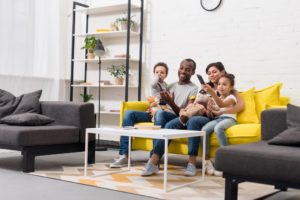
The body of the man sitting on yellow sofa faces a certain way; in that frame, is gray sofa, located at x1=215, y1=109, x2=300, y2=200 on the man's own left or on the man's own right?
on the man's own left

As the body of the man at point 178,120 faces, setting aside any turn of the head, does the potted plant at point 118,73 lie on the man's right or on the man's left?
on the man's right

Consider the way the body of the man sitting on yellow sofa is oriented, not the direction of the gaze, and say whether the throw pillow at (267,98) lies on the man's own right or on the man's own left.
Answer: on the man's own left

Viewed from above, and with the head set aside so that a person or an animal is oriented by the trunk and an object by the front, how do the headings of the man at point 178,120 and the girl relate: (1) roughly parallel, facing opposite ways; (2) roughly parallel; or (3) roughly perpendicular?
roughly parallel

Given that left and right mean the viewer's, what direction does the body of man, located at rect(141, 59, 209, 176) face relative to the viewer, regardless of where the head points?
facing the viewer and to the left of the viewer

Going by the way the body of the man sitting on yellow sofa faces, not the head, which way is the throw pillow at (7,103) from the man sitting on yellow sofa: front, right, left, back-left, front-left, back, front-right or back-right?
front-right

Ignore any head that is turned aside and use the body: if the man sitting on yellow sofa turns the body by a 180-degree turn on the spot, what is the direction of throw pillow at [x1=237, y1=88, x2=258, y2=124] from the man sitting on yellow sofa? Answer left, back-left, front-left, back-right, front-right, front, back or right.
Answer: front-right

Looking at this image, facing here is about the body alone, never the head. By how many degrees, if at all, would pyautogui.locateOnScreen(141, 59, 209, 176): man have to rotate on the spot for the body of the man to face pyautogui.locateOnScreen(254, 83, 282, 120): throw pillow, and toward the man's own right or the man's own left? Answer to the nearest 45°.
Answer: approximately 135° to the man's own left

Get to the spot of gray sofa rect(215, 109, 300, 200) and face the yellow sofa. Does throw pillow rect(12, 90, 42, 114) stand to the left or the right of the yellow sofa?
left

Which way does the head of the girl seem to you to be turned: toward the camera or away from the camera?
toward the camera

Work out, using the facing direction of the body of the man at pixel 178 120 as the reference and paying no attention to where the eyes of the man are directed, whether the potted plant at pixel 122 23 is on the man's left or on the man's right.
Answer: on the man's right

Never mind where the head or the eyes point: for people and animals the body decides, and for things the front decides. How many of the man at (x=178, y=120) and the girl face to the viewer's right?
0

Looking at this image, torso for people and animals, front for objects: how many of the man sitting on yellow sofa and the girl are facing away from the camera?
0

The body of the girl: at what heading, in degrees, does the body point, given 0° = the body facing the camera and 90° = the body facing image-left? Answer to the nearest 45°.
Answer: approximately 45°

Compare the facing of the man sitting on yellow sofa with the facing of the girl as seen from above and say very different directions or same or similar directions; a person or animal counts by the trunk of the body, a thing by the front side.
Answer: same or similar directions
